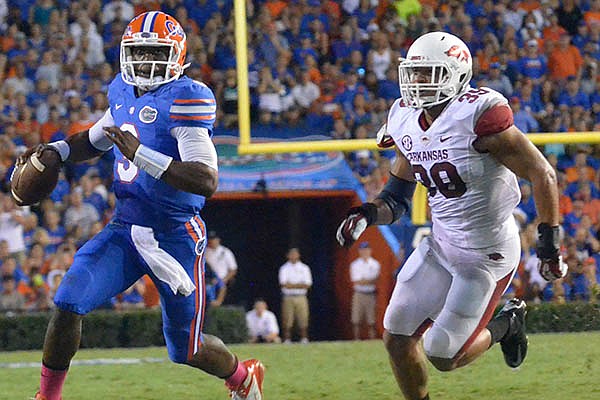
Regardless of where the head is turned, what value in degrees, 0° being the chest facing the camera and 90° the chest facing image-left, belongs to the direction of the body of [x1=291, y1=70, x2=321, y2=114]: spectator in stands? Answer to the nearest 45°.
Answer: approximately 0°

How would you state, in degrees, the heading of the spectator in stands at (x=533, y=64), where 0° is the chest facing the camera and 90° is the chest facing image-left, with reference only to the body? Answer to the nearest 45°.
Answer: approximately 0°

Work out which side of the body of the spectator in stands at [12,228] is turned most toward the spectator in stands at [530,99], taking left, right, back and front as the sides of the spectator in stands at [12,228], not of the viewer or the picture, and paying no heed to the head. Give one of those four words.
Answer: left

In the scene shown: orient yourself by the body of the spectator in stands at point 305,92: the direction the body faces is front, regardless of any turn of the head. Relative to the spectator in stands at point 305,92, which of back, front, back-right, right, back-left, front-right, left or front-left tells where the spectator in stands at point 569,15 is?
left

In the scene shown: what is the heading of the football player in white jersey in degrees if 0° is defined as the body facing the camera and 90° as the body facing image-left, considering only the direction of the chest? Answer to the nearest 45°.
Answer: approximately 45°

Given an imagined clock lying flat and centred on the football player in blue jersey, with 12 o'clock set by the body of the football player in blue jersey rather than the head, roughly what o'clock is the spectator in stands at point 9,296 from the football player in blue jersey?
The spectator in stands is roughly at 4 o'clock from the football player in blue jersey.
